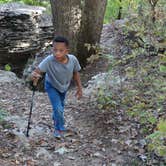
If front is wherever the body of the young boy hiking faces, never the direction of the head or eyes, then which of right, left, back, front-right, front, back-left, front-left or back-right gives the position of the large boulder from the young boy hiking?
back

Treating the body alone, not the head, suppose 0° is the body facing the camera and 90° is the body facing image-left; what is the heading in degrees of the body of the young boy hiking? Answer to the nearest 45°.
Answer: approximately 0°

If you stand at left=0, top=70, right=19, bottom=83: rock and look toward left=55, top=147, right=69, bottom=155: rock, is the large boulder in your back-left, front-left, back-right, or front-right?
back-left
